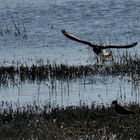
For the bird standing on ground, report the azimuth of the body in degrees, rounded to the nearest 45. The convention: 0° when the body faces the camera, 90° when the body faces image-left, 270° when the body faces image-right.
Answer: approximately 90°

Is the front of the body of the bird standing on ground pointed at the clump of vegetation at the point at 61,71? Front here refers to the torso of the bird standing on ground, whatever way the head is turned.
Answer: no
